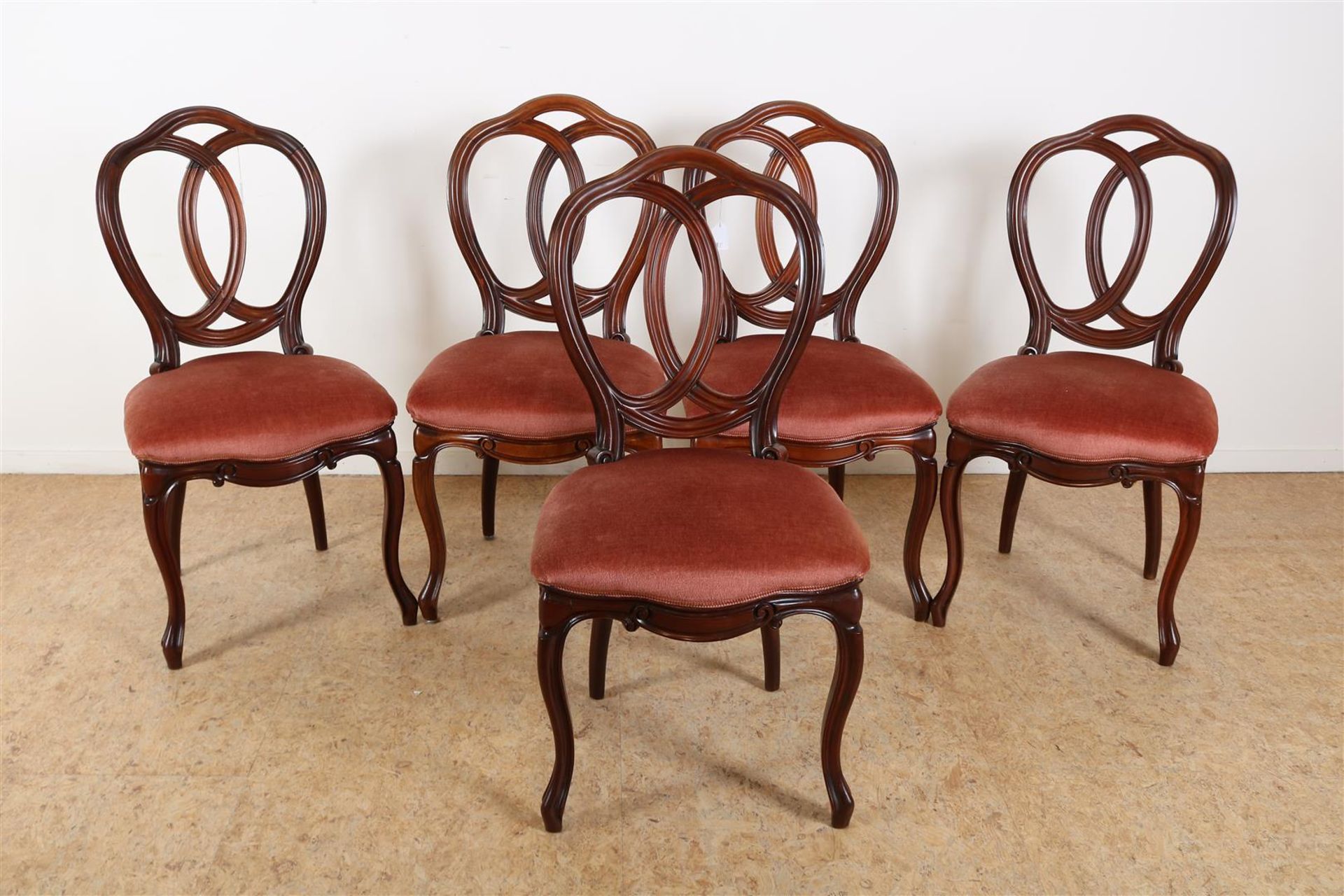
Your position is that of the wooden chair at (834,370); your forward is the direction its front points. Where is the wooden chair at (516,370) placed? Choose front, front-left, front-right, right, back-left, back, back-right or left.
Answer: right

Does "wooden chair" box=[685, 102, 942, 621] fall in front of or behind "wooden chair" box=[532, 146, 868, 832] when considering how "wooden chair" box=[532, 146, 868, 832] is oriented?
behind

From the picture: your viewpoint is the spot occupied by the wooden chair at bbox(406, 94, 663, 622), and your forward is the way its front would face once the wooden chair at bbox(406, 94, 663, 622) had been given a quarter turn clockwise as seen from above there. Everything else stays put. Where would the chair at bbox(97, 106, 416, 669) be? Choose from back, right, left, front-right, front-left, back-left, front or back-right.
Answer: front

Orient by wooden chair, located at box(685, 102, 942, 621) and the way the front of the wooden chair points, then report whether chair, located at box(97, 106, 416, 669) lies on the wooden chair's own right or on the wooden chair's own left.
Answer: on the wooden chair's own right

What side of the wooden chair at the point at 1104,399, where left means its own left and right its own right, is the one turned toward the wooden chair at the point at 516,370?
right

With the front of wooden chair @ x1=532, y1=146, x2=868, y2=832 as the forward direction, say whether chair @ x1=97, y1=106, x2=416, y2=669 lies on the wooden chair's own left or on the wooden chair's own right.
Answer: on the wooden chair's own right

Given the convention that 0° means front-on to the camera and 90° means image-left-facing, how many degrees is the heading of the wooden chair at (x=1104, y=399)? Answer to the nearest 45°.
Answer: approximately 0°

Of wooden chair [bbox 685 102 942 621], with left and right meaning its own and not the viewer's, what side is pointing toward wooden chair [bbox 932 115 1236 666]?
left

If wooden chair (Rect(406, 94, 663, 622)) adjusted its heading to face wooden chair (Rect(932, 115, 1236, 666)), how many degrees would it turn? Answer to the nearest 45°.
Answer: approximately 90° to its left

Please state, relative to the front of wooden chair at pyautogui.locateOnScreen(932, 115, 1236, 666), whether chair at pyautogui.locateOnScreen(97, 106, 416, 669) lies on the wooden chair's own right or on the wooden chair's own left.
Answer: on the wooden chair's own right

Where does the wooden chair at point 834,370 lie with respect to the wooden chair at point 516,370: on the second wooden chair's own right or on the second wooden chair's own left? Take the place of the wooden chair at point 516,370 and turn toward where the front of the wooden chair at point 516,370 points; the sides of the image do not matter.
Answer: on the second wooden chair's own left
